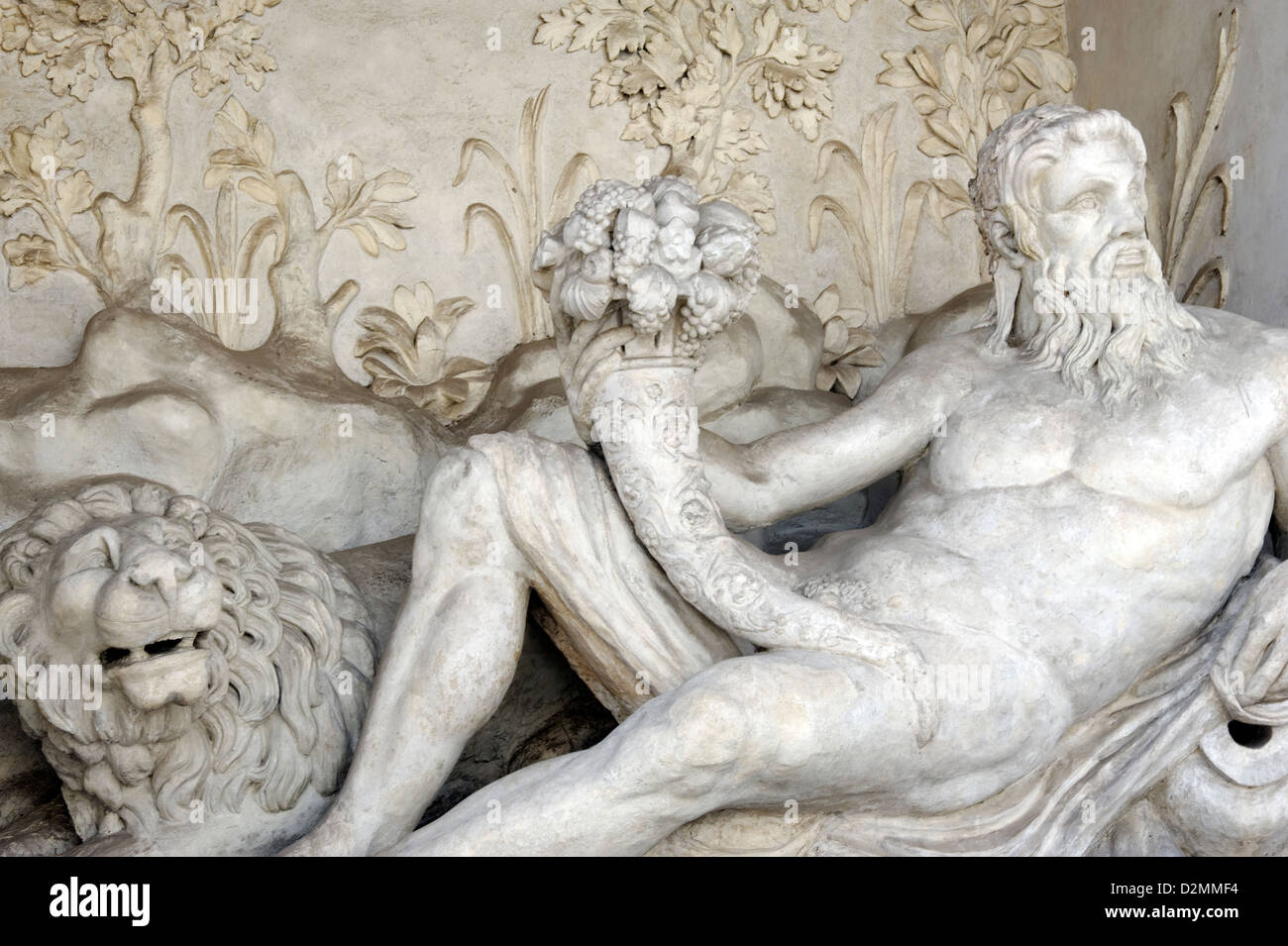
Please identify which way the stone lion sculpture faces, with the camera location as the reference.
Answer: facing the viewer

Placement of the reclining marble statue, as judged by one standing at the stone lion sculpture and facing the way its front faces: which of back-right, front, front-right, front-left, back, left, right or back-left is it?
left
